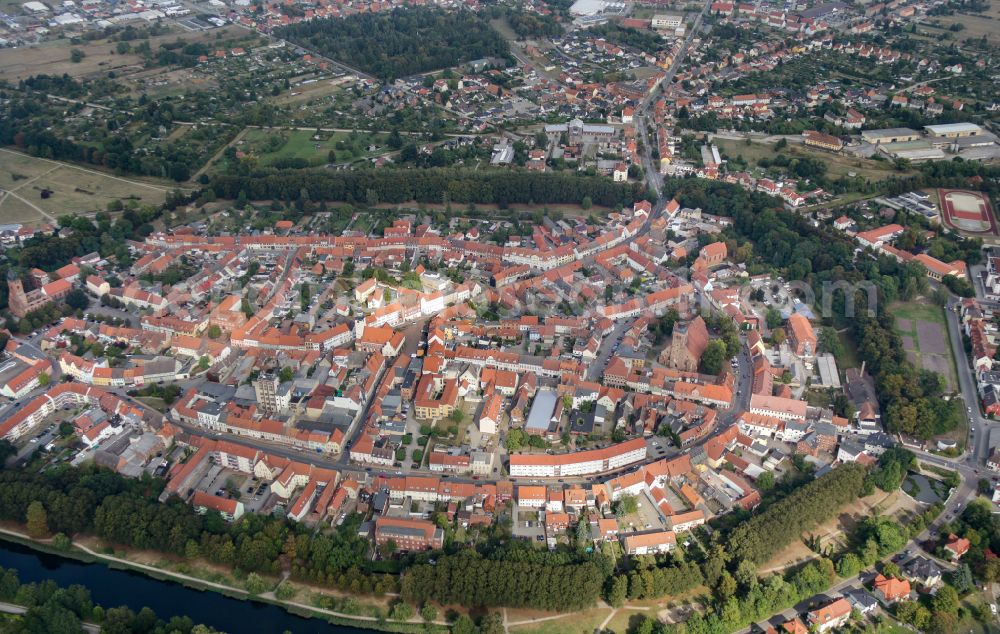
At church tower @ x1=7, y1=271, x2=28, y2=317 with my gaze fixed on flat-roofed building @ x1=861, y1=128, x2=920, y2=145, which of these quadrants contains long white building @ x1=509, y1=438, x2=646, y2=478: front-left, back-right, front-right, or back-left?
front-right

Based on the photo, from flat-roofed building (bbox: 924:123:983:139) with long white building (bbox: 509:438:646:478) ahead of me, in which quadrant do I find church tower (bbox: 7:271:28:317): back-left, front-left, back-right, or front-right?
front-right

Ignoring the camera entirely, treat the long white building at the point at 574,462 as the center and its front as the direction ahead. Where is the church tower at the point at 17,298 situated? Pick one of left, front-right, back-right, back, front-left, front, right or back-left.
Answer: right

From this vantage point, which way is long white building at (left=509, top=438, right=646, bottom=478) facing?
toward the camera

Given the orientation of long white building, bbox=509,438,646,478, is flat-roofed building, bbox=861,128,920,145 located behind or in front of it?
behind

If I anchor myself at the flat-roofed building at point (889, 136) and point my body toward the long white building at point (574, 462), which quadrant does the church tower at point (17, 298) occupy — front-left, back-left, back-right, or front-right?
front-right

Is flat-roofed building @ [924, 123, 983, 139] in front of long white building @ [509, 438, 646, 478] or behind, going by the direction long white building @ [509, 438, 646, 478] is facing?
behind

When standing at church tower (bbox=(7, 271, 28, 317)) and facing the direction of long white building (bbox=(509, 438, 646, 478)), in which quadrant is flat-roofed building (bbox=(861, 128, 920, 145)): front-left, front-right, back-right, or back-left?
front-left
